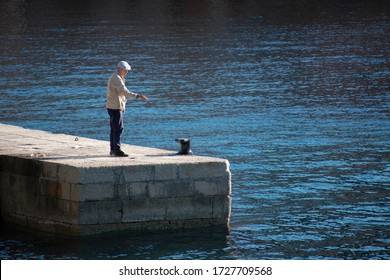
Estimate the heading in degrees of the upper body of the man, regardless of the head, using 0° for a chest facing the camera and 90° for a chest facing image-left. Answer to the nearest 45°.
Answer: approximately 270°
